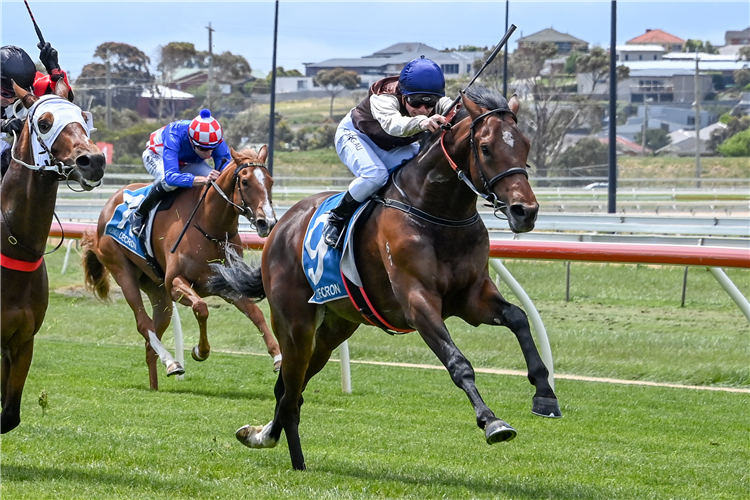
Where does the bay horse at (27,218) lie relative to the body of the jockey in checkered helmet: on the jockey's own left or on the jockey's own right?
on the jockey's own right

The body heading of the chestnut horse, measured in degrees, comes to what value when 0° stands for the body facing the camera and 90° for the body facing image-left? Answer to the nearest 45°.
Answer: approximately 315°

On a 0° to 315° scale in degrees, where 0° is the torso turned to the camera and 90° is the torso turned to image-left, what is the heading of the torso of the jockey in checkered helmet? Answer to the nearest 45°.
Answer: approximately 315°

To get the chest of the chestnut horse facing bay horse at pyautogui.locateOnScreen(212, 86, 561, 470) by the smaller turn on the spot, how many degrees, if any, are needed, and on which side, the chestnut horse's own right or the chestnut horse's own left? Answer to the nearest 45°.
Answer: approximately 45° to the chestnut horse's own right

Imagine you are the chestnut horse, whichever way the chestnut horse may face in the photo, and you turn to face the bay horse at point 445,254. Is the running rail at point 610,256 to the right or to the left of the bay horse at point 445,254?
left

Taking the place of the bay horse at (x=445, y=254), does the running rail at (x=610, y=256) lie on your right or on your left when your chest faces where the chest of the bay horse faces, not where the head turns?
on your left
